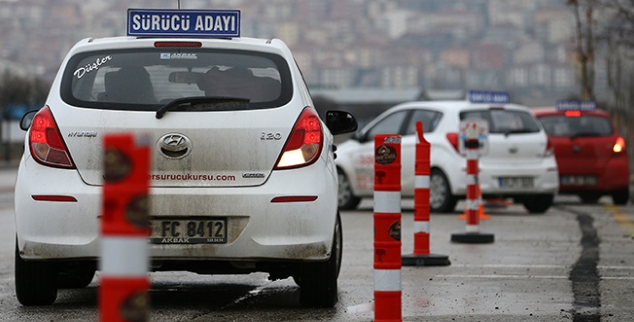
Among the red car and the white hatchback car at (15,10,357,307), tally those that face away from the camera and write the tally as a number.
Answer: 2

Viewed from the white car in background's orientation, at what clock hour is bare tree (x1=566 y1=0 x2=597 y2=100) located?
The bare tree is roughly at 2 o'clock from the white car in background.

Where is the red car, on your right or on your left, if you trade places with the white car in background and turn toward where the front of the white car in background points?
on your right

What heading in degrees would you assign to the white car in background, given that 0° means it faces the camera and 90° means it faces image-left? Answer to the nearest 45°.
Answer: approximately 135°

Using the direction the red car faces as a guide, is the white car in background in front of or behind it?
behind

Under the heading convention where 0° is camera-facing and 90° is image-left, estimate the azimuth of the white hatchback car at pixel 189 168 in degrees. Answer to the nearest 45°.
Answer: approximately 180°

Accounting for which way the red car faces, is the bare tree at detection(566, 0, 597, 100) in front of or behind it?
in front

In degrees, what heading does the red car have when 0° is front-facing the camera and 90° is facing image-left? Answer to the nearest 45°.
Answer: approximately 180°

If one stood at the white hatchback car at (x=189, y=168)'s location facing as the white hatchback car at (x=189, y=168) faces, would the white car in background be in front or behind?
in front

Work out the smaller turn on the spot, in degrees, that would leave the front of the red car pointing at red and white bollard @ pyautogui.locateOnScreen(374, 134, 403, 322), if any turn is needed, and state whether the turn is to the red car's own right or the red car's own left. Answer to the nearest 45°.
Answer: approximately 180°

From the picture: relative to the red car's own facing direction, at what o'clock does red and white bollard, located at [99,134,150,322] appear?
The red and white bollard is roughly at 6 o'clock from the red car.

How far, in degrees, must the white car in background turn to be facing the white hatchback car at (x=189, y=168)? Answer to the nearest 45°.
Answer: approximately 135° to its left
